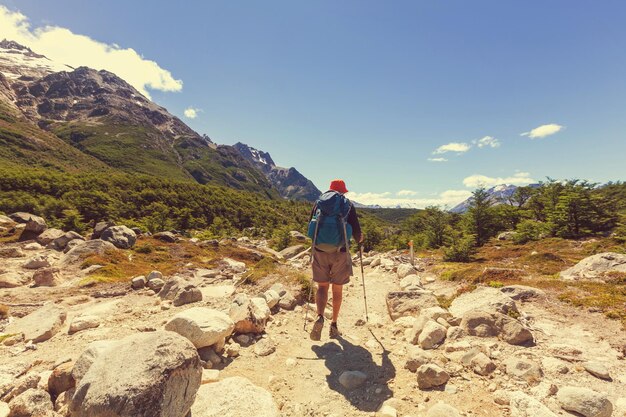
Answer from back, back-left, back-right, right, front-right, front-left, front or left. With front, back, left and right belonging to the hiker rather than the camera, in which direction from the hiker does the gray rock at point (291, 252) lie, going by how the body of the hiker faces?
front

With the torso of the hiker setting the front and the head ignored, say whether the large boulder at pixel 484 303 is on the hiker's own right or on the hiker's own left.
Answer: on the hiker's own right

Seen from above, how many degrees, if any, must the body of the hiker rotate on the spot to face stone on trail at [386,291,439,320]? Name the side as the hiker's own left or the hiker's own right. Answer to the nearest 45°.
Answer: approximately 45° to the hiker's own right

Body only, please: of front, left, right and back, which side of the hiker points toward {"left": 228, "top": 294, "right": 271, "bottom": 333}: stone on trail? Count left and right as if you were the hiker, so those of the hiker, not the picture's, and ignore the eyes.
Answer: left

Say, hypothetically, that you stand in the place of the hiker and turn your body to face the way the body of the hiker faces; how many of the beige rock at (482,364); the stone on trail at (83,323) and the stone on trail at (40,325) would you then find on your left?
2

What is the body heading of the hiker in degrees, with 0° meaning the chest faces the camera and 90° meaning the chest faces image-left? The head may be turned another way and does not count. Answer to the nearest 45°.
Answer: approximately 180°

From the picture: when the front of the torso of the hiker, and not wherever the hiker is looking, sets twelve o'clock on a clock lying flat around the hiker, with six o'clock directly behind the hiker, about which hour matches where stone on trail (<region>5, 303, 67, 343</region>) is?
The stone on trail is roughly at 9 o'clock from the hiker.

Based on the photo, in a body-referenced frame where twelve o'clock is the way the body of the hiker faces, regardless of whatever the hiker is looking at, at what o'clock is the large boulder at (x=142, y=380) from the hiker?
The large boulder is roughly at 7 o'clock from the hiker.

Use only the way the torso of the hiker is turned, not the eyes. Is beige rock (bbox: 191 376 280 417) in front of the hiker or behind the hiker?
behind

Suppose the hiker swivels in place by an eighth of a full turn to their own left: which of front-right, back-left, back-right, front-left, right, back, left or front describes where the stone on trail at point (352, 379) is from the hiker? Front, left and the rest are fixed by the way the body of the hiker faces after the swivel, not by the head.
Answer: back-left

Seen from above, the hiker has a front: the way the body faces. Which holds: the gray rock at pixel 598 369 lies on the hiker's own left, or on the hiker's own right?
on the hiker's own right

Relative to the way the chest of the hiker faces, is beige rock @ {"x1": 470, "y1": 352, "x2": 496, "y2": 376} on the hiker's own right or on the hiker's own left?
on the hiker's own right

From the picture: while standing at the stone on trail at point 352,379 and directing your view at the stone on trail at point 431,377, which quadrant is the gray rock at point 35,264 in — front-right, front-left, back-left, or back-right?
back-left

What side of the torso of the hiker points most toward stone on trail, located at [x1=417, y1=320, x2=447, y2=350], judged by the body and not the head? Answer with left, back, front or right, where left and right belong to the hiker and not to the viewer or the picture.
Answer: right

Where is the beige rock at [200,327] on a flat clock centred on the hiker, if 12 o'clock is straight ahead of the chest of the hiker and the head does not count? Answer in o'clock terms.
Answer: The beige rock is roughly at 8 o'clock from the hiker.

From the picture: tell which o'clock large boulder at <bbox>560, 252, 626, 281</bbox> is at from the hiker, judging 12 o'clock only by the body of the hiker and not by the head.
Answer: The large boulder is roughly at 2 o'clock from the hiker.

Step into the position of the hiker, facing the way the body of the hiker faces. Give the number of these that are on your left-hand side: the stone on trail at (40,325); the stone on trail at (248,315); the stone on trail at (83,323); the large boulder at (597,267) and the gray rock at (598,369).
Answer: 3
